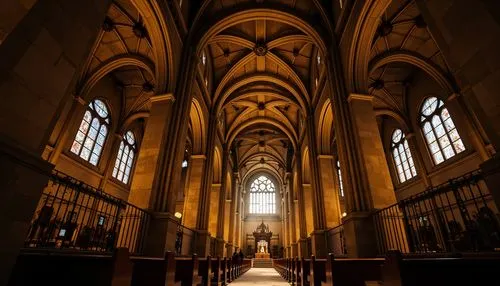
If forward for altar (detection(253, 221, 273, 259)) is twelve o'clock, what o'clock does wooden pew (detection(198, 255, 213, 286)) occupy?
The wooden pew is roughly at 12 o'clock from the altar.

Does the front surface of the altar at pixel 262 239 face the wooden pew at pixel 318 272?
yes

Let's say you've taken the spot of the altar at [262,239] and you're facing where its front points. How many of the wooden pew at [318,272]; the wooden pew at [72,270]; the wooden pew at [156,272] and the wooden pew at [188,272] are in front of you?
4

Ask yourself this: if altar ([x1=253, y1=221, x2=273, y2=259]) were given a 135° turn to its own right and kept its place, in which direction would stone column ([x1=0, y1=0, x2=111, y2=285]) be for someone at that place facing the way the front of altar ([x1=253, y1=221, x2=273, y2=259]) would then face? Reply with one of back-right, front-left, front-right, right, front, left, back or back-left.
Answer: back-left

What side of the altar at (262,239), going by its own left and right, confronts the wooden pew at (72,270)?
front

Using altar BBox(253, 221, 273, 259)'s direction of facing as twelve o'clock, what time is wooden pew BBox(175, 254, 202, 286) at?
The wooden pew is roughly at 12 o'clock from the altar.

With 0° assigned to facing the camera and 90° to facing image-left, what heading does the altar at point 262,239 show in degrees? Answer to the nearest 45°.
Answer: approximately 0°

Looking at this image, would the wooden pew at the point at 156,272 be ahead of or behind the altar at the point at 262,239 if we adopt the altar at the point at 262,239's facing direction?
ahead

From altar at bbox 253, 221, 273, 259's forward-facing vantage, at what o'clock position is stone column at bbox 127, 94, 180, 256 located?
The stone column is roughly at 12 o'clock from the altar.

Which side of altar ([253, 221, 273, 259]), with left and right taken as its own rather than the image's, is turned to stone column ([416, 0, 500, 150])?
front
